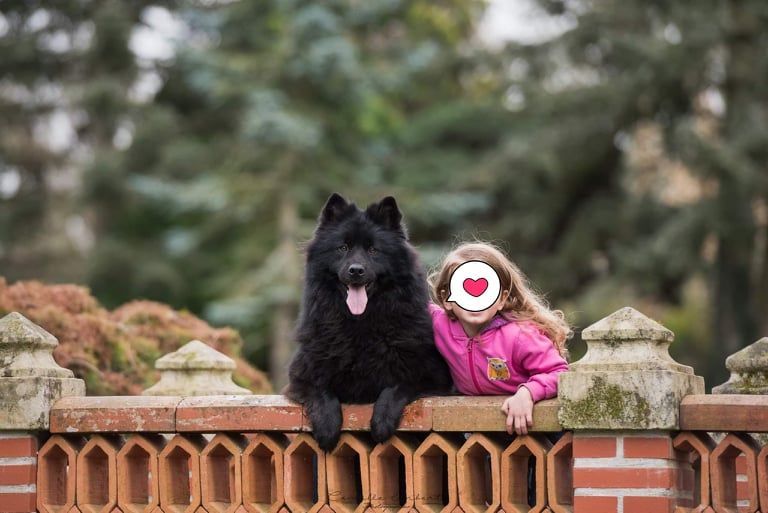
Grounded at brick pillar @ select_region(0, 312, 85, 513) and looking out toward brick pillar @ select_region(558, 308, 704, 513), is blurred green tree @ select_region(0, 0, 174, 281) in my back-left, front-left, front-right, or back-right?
back-left

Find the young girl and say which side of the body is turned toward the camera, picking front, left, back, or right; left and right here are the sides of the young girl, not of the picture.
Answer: front

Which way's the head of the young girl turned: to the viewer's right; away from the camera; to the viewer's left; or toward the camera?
toward the camera

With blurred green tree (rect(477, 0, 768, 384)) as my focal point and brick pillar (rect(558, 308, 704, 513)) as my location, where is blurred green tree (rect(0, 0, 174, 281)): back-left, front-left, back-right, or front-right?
front-left

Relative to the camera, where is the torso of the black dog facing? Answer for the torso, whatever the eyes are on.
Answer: toward the camera

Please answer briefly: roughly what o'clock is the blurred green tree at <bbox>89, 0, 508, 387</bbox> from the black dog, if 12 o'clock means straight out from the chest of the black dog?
The blurred green tree is roughly at 6 o'clock from the black dog.

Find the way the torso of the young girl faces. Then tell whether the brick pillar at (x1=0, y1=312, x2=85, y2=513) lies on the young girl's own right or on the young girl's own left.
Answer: on the young girl's own right

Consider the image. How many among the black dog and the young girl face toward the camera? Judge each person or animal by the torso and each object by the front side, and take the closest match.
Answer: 2

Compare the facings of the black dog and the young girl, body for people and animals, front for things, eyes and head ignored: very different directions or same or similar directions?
same or similar directions

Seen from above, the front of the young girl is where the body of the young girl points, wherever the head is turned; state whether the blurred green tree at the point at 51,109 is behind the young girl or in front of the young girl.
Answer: behind

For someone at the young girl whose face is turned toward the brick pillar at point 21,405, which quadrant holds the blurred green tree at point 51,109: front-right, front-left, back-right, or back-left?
front-right

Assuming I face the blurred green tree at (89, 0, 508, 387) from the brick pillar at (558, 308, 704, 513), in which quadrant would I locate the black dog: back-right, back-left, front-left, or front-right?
front-left
